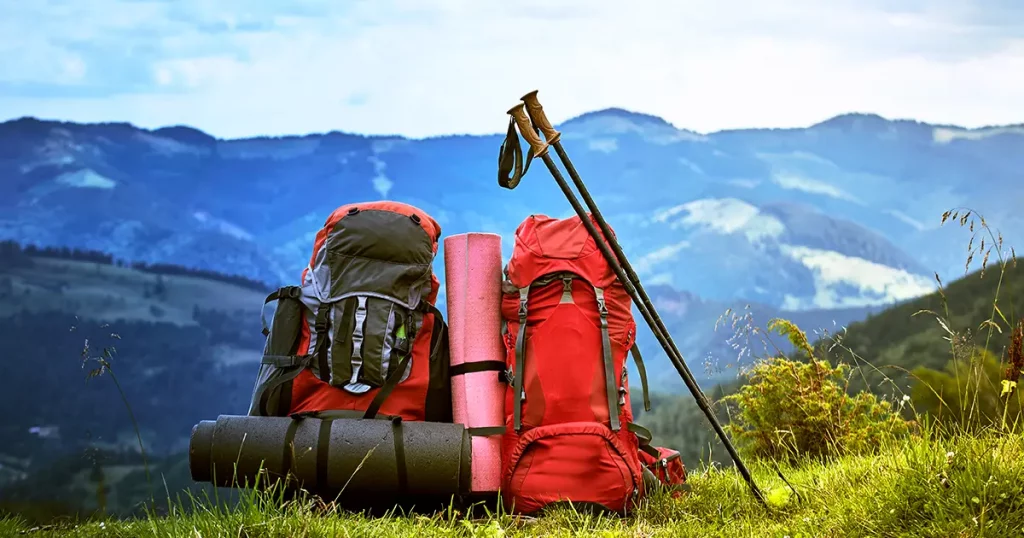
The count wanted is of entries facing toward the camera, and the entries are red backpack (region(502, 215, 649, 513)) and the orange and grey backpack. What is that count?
2

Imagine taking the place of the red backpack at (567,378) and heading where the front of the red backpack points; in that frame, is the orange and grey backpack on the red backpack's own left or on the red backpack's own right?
on the red backpack's own right

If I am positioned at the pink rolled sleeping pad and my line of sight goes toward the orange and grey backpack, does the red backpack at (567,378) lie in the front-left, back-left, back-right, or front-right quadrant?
back-left

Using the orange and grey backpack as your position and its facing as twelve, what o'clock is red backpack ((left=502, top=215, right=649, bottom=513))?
The red backpack is roughly at 10 o'clock from the orange and grey backpack.

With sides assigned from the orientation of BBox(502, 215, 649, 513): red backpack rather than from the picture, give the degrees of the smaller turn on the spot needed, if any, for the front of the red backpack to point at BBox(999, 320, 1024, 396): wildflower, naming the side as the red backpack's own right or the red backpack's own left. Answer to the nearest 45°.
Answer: approximately 45° to the red backpack's own left

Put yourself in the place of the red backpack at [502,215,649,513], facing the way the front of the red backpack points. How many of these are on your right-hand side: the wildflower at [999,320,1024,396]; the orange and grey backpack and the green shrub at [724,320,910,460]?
1

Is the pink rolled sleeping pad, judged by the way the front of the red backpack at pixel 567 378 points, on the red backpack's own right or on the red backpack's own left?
on the red backpack's own right

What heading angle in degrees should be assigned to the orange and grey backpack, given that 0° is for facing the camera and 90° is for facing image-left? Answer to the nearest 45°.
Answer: approximately 0°

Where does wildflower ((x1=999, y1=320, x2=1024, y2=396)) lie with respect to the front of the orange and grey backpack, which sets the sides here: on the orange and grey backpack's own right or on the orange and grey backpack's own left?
on the orange and grey backpack's own left
